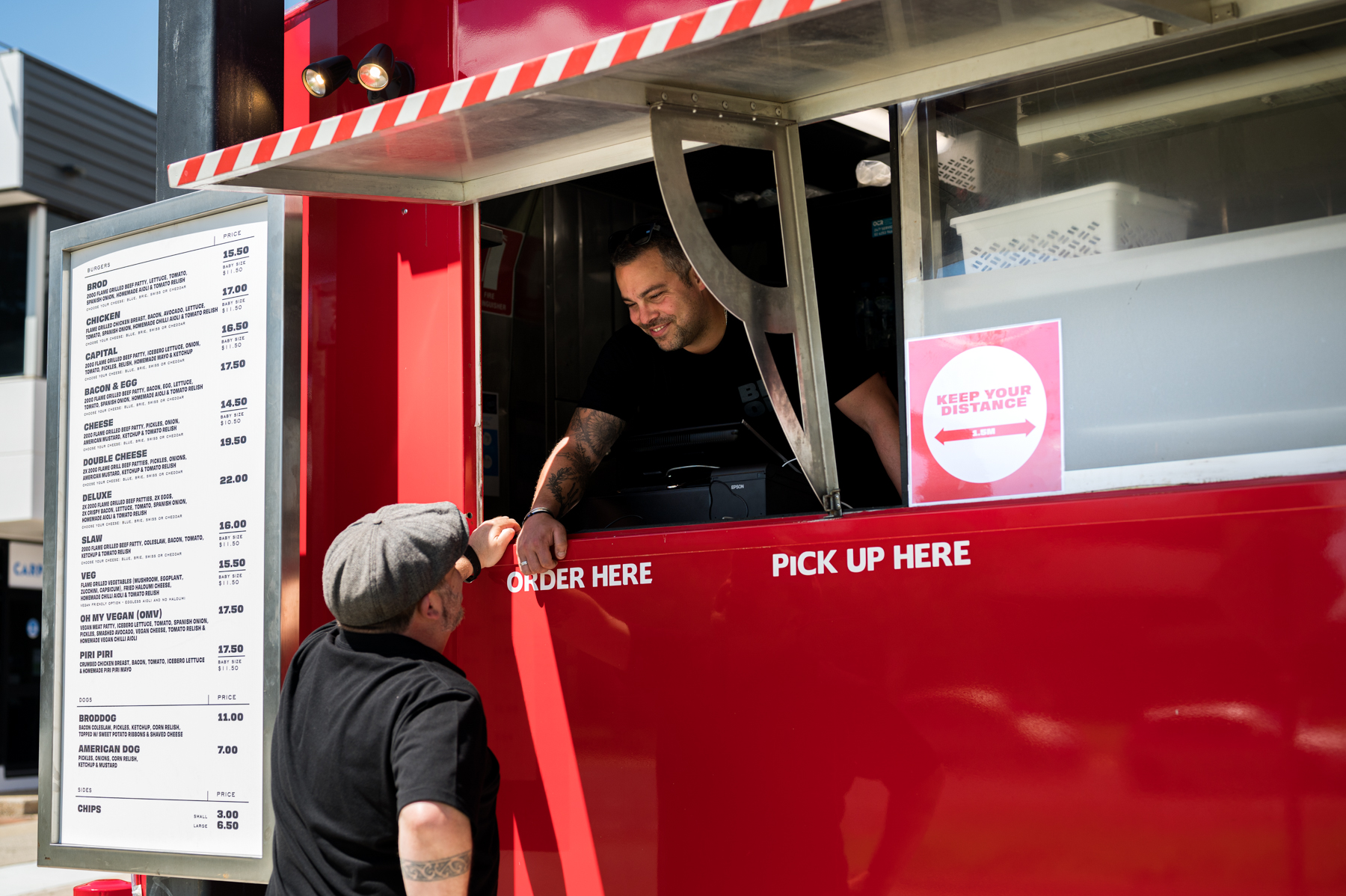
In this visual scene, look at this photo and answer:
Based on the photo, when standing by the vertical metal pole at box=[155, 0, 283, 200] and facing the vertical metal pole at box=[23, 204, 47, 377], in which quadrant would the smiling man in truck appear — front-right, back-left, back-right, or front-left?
back-right

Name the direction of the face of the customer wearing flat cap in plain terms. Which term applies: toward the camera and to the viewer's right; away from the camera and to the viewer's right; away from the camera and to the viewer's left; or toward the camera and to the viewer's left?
away from the camera and to the viewer's right

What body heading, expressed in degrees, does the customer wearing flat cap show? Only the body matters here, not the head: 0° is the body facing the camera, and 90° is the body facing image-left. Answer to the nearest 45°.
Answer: approximately 225°

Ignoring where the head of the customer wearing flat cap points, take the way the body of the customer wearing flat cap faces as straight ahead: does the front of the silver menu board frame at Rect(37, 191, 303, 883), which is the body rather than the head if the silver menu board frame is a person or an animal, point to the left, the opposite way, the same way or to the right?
the opposite way

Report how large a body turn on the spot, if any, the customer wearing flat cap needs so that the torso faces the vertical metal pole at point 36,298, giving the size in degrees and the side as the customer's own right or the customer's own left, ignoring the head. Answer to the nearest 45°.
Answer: approximately 45° to the customer's own left

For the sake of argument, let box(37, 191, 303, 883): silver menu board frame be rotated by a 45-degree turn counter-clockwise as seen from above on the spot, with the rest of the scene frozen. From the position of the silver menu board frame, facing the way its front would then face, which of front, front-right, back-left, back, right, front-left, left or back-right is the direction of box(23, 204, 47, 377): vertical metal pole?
back

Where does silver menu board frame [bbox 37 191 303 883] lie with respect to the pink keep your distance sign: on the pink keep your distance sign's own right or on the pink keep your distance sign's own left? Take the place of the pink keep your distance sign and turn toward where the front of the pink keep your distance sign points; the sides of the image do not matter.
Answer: on the pink keep your distance sign's own right

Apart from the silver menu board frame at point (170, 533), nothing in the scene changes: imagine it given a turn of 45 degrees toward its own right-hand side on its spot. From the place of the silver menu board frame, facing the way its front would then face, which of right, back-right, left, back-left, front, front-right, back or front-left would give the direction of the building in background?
right

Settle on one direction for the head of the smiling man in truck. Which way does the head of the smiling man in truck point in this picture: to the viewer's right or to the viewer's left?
to the viewer's left
